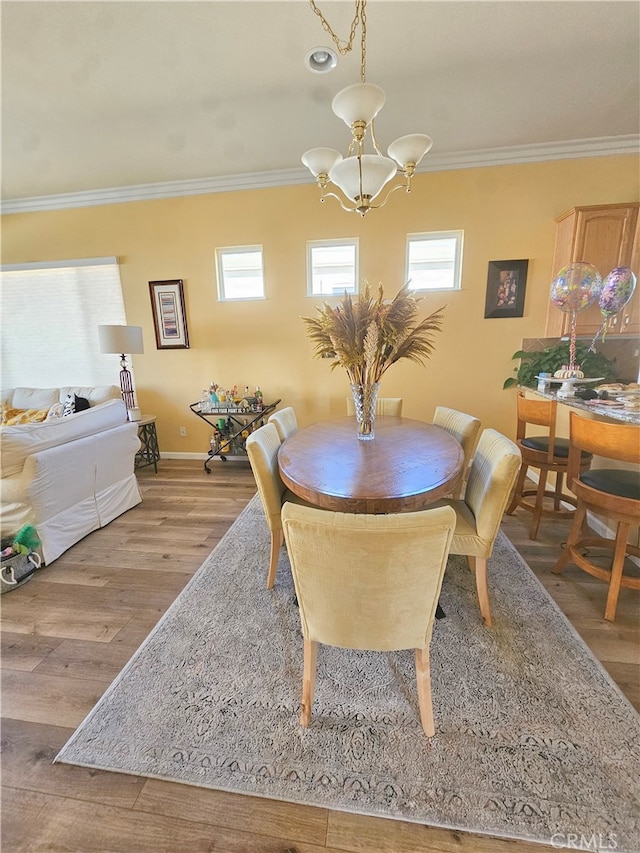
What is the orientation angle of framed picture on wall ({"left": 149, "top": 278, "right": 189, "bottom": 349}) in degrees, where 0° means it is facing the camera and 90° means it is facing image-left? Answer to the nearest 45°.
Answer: approximately 0°

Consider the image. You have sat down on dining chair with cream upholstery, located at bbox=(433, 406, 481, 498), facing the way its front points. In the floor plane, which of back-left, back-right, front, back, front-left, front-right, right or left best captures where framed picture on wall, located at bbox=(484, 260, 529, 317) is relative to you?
back-right

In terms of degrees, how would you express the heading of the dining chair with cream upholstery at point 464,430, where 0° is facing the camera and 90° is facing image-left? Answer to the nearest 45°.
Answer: approximately 45°

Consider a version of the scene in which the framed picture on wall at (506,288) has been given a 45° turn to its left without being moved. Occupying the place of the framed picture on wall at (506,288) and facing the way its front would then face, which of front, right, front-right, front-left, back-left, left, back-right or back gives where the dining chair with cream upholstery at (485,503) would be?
front-right

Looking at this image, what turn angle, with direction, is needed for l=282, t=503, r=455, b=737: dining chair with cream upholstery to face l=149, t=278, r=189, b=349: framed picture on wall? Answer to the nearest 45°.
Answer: approximately 45° to its left

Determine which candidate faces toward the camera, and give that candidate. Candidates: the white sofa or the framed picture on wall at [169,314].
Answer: the framed picture on wall

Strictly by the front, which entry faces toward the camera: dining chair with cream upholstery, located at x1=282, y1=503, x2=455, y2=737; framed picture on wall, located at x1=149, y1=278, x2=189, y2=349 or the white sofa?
the framed picture on wall

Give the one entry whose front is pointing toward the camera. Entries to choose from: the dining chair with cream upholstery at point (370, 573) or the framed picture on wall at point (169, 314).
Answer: the framed picture on wall

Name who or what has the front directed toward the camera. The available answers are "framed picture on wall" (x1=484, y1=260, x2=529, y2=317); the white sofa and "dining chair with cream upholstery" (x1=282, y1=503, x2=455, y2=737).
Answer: the framed picture on wall

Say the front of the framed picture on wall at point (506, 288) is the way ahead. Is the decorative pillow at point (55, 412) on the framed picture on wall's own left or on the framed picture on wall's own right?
on the framed picture on wall's own right

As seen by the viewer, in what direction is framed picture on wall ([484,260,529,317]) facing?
toward the camera

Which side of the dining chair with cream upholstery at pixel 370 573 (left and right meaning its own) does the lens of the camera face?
back

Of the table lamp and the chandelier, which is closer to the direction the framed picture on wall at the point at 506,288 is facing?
the chandelier

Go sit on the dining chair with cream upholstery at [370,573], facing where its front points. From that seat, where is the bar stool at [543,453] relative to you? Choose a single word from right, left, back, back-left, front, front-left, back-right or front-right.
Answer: front-right

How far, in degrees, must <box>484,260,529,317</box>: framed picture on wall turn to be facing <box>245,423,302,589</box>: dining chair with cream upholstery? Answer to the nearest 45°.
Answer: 0° — it already faces it

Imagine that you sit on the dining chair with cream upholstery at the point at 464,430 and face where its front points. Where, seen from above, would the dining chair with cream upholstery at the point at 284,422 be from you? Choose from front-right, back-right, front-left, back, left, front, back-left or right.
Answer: front-right
